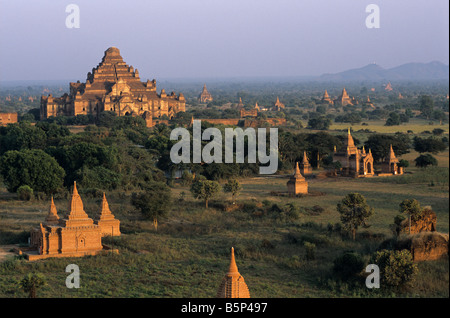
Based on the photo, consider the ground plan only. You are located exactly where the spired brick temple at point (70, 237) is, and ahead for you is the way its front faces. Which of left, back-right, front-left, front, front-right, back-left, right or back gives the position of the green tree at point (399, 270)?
back-left

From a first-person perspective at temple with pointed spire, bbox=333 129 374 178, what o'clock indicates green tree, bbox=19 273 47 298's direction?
The green tree is roughly at 2 o'clock from the temple with pointed spire.

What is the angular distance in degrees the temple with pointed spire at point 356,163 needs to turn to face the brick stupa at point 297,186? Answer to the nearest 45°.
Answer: approximately 45° to its right

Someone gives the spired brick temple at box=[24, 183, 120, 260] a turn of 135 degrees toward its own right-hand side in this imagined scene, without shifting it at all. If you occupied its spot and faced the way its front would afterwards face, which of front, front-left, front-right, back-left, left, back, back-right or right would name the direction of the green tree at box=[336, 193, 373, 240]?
front-right

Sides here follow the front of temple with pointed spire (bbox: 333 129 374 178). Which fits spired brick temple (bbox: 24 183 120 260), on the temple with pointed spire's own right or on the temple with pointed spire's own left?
on the temple with pointed spire's own right

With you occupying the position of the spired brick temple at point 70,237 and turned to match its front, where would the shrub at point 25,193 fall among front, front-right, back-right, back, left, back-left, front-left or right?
right

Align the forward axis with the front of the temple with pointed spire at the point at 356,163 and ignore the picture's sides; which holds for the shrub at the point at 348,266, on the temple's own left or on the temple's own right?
on the temple's own right

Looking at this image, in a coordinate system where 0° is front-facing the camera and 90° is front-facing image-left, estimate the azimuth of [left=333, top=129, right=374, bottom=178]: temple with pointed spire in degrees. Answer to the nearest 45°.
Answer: approximately 315°

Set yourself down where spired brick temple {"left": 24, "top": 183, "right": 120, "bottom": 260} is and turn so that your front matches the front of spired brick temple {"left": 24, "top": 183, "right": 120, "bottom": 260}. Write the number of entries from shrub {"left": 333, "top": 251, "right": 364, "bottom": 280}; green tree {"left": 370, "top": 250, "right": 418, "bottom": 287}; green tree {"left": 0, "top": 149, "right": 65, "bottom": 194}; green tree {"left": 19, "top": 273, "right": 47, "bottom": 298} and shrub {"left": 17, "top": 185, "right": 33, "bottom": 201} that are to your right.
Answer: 2

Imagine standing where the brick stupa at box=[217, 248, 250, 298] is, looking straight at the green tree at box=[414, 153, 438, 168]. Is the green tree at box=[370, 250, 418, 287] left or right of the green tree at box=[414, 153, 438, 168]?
right

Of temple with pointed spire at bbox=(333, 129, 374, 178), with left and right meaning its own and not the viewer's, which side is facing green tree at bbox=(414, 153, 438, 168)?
left
